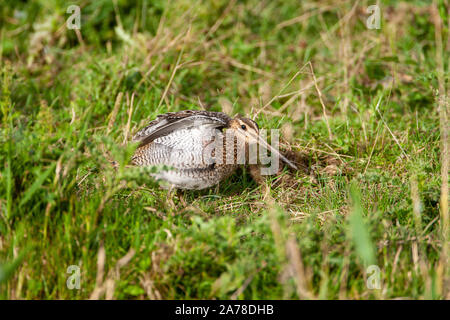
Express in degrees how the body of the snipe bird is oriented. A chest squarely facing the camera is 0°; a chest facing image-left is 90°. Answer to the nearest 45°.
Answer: approximately 270°
